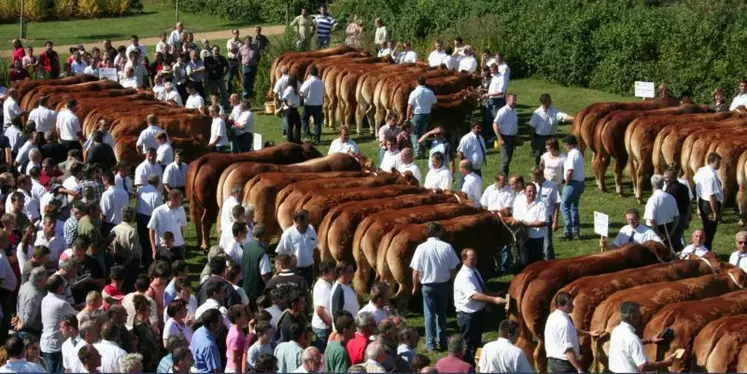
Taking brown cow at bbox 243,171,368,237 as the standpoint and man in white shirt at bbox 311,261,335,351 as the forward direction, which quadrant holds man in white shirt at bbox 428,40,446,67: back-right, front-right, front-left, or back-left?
back-left

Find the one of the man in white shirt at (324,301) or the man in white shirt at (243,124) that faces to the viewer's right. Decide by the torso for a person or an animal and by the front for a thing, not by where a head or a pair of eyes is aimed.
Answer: the man in white shirt at (324,301)

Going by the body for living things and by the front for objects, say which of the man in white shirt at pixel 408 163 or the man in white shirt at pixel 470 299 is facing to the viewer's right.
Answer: the man in white shirt at pixel 470 299

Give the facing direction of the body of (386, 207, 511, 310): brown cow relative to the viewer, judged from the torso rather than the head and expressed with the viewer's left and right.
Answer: facing away from the viewer and to the right of the viewer

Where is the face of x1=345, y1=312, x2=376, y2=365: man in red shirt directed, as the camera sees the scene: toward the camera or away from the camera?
away from the camera

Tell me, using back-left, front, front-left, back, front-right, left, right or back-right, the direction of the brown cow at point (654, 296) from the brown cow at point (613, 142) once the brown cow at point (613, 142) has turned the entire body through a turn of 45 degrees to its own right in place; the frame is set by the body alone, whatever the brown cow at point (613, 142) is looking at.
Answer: right
